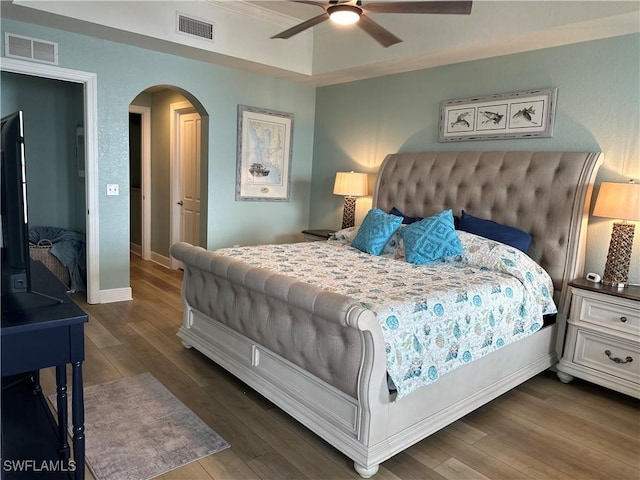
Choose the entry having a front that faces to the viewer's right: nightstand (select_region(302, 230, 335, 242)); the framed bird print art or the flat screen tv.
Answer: the flat screen tv

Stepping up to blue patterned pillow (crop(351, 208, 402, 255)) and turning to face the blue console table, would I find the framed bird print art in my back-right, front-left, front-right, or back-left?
back-left

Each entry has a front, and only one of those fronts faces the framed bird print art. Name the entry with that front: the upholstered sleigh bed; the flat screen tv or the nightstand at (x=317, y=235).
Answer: the flat screen tv

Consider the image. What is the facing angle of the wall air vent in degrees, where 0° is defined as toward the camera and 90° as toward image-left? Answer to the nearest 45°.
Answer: approximately 315°

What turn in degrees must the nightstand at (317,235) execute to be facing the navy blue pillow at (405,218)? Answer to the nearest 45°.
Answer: approximately 90° to its left

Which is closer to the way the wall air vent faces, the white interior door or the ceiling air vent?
the ceiling air vent

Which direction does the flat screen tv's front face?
to the viewer's right

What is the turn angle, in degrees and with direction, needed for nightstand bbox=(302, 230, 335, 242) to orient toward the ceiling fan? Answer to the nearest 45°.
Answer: approximately 45° to its left

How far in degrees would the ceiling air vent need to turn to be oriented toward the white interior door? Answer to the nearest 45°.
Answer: approximately 135° to its left

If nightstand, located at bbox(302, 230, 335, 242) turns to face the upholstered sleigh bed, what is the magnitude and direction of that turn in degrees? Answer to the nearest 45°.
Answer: approximately 45° to its left

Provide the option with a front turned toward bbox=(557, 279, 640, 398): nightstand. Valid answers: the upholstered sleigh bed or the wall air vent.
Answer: the wall air vent

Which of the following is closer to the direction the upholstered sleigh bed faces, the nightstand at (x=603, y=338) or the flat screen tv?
the flat screen tv

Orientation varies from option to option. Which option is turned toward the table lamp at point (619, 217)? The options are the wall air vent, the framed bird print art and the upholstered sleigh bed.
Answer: the wall air vent
